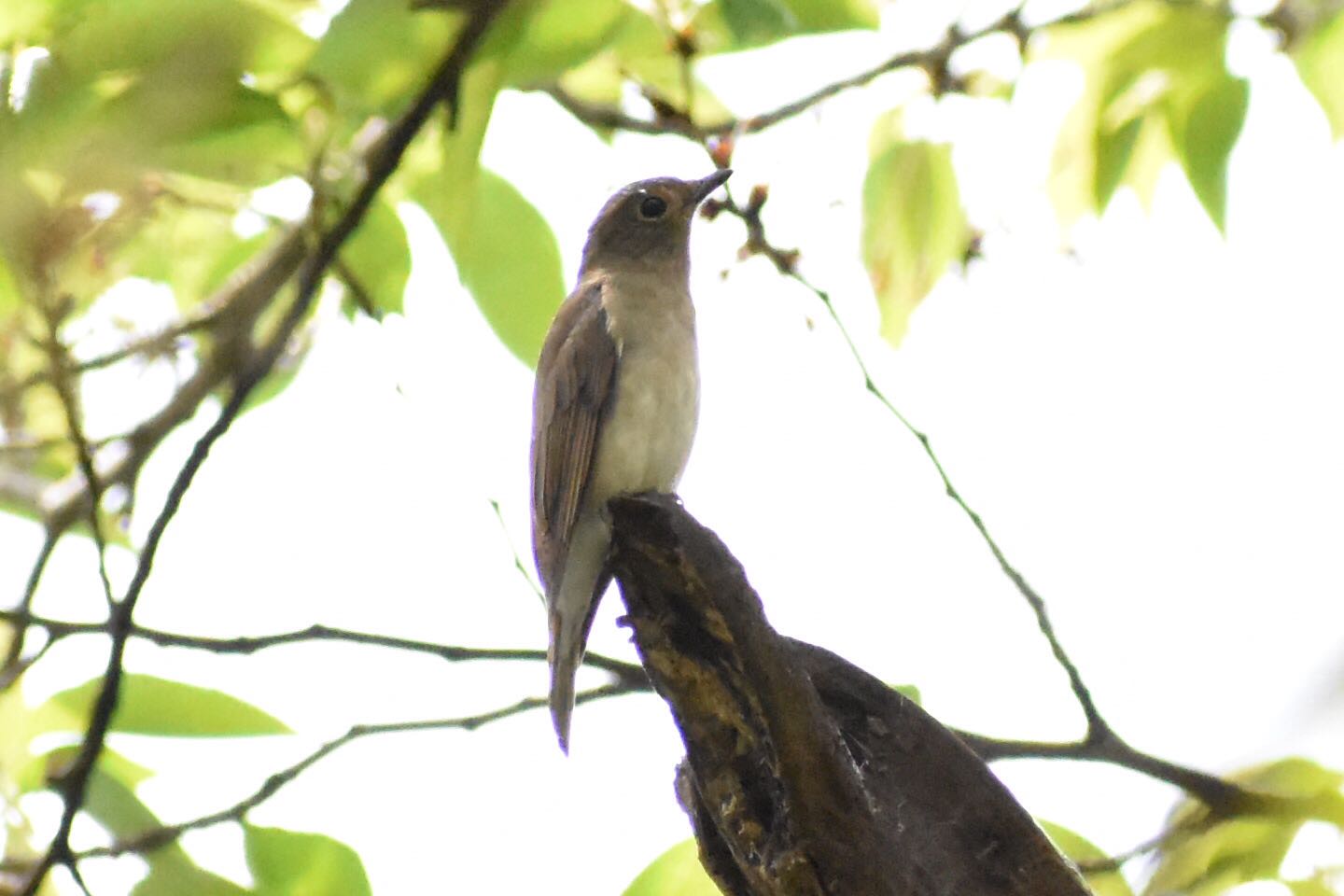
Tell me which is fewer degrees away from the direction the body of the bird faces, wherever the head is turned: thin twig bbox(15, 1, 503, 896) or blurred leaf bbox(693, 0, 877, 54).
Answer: the blurred leaf

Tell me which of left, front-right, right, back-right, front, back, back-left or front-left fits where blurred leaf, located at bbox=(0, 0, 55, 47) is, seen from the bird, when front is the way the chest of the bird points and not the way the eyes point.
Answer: right

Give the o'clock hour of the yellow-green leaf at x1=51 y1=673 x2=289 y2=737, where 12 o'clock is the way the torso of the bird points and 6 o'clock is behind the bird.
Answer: The yellow-green leaf is roughly at 4 o'clock from the bird.

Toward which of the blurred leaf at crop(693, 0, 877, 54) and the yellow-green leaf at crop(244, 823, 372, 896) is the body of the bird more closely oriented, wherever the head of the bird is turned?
the blurred leaf

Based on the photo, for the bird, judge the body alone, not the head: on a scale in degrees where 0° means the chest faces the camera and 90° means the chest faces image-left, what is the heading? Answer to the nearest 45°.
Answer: approximately 270°

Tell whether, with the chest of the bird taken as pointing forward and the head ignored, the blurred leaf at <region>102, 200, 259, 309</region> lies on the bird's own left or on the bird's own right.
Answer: on the bird's own right

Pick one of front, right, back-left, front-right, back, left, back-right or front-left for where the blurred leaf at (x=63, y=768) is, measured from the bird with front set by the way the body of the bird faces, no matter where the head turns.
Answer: back-right
